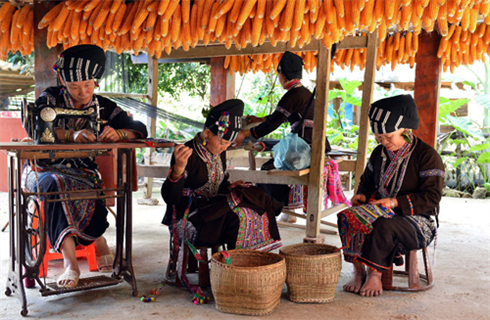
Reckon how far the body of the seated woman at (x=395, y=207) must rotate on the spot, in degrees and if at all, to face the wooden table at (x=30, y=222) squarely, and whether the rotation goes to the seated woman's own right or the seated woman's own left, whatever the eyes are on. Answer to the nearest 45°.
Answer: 0° — they already face it

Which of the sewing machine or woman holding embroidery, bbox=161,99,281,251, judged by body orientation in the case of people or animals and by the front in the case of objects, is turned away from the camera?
the sewing machine

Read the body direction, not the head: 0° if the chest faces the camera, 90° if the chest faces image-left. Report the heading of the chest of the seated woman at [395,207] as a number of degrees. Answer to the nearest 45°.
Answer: approximately 45°

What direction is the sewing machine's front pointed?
away from the camera

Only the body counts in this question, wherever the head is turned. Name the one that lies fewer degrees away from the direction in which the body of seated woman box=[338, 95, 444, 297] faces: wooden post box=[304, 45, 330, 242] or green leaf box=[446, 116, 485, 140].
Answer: the wooden post

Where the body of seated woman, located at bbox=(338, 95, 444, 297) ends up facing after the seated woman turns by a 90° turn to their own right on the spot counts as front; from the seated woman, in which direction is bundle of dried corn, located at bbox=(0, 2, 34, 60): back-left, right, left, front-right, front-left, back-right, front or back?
front-left

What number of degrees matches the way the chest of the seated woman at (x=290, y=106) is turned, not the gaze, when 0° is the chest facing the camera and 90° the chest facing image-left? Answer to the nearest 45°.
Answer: approximately 135°

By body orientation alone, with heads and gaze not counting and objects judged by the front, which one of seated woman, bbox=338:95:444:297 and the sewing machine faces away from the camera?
the sewing machine

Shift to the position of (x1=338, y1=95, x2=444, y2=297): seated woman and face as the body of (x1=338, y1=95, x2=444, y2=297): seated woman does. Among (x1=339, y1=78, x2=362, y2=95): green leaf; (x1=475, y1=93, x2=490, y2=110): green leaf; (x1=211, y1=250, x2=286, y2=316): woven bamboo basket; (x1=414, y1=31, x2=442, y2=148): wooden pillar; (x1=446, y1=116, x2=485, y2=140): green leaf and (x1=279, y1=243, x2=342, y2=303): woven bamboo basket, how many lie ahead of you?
2

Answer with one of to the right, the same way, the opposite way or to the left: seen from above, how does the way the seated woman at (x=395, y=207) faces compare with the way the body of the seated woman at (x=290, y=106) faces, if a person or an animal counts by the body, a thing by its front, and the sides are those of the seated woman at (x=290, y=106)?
to the left

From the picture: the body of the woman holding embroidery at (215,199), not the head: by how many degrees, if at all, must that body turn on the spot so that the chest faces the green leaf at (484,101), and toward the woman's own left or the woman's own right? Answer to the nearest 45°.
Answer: approximately 90° to the woman's own left

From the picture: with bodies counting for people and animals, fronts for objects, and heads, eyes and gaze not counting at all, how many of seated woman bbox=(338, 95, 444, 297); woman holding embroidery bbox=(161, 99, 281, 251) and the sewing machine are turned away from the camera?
1

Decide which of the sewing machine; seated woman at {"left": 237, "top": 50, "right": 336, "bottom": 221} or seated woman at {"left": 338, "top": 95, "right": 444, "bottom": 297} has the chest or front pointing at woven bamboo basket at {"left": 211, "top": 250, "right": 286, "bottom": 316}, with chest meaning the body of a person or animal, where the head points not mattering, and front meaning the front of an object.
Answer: seated woman at {"left": 338, "top": 95, "right": 444, "bottom": 297}
